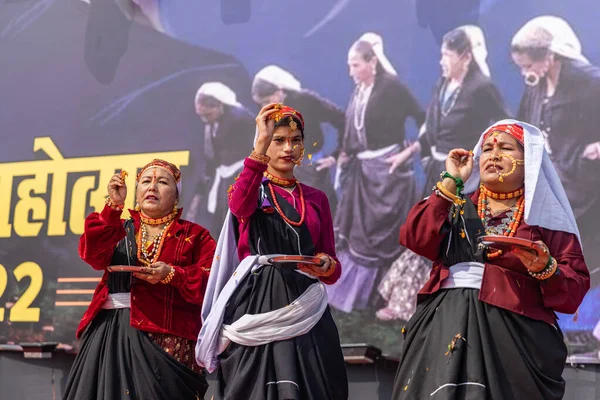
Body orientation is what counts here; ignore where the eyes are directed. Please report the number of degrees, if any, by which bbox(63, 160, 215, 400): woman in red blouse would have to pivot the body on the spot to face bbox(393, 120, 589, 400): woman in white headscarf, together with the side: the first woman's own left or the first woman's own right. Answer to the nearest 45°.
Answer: approximately 90° to the first woman's own left

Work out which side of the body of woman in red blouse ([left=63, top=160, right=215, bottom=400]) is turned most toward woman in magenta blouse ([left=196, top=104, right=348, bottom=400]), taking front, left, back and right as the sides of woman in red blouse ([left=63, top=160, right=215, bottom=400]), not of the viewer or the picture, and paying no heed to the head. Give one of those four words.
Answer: left

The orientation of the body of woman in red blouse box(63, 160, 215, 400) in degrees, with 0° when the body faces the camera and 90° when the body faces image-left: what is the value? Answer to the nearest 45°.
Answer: approximately 45°

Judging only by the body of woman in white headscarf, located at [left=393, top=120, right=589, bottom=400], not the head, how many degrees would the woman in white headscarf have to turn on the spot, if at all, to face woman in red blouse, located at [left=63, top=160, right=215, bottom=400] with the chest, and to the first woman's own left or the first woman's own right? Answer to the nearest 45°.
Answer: approximately 45° to the first woman's own right

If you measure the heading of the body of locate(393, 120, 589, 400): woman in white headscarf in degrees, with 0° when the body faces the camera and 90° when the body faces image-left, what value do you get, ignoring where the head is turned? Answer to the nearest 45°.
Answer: approximately 45°

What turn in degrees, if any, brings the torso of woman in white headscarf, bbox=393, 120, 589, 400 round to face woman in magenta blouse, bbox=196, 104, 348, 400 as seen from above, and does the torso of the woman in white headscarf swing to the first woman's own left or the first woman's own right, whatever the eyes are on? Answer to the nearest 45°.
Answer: approximately 45° to the first woman's own right
